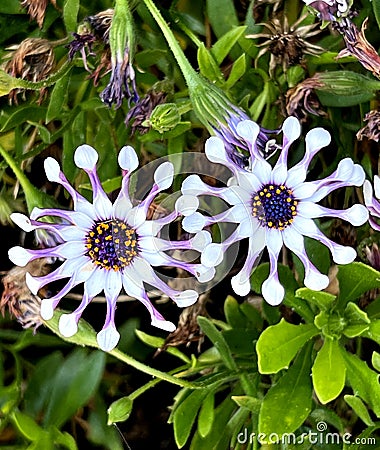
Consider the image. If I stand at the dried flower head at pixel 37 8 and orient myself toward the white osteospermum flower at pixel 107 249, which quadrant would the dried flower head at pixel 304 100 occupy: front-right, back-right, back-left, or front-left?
front-left

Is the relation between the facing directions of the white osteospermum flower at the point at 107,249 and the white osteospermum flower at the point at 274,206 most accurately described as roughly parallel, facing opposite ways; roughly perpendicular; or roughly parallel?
roughly parallel

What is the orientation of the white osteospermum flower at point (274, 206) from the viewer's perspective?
toward the camera

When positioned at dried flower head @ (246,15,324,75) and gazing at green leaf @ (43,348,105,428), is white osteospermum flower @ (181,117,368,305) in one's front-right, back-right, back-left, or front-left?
front-left

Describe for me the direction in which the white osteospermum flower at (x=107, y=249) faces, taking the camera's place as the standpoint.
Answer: facing the viewer
